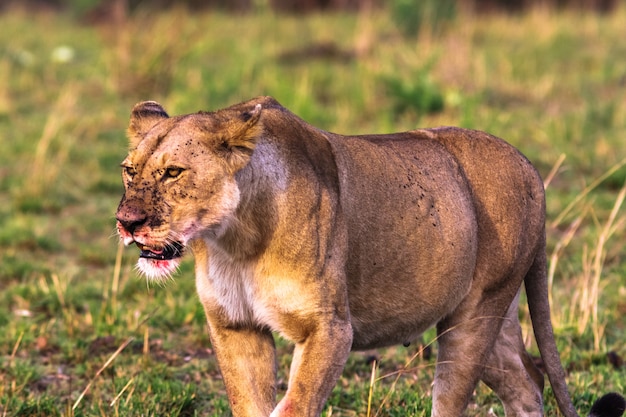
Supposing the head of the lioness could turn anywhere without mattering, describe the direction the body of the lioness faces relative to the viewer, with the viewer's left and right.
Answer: facing the viewer and to the left of the viewer
